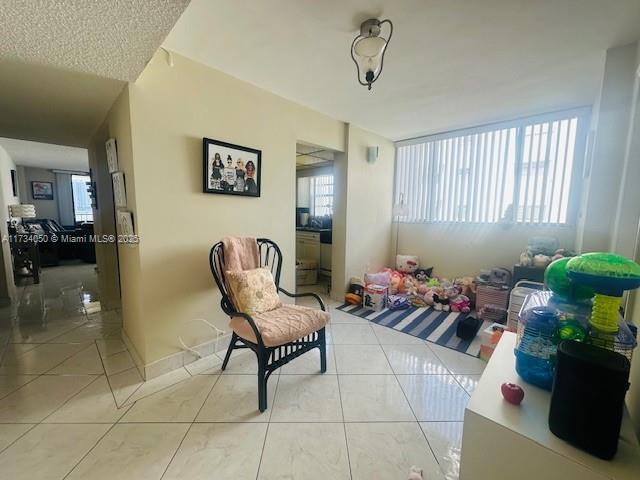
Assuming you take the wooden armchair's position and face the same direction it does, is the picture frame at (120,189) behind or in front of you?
behind

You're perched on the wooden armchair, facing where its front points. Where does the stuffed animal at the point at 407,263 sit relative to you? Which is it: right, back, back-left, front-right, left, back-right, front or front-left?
left

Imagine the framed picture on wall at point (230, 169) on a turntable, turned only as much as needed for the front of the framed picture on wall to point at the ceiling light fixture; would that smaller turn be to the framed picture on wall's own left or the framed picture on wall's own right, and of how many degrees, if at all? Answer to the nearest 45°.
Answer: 0° — it already faces it

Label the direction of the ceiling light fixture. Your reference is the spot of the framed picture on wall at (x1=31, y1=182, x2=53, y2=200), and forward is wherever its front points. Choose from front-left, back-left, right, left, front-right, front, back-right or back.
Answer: front

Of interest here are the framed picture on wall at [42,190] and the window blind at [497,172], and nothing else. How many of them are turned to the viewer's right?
0

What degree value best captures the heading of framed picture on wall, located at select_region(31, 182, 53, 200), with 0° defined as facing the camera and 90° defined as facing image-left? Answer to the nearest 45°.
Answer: approximately 0°

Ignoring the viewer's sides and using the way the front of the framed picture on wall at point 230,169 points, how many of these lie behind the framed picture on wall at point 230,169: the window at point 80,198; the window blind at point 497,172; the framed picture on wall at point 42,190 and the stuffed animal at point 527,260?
2

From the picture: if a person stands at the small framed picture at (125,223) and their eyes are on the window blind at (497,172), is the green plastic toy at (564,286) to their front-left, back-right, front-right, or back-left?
front-right

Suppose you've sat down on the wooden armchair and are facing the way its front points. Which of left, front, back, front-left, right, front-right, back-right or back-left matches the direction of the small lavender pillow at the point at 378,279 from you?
left

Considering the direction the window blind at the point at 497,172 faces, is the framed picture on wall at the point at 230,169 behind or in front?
in front

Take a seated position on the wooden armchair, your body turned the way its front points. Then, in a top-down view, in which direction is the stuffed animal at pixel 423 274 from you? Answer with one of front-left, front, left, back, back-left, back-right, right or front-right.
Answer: left

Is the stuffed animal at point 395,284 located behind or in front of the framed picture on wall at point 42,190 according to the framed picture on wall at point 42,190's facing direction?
in front

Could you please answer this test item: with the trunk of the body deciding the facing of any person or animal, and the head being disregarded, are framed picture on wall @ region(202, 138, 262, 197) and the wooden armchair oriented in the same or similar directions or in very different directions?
same or similar directions

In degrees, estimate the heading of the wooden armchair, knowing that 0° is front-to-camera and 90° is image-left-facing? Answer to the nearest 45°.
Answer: approximately 315°

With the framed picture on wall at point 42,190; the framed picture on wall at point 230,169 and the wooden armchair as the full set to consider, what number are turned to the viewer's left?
0

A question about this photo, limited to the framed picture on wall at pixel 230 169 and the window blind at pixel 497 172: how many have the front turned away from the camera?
0
